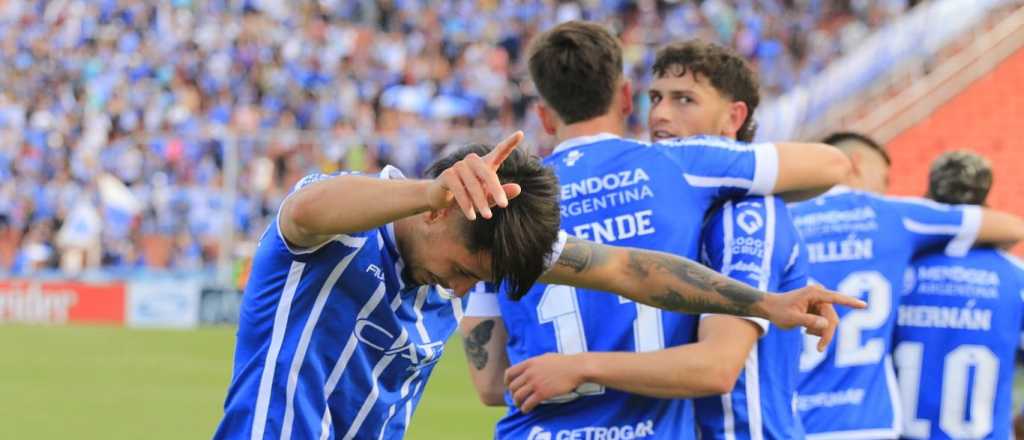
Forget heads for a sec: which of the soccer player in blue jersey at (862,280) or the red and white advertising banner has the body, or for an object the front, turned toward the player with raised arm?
the red and white advertising banner

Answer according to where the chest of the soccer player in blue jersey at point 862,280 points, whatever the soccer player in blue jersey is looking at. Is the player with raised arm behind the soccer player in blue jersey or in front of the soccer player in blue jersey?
behind

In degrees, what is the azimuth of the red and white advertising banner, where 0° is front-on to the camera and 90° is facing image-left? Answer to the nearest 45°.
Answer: approximately 0°

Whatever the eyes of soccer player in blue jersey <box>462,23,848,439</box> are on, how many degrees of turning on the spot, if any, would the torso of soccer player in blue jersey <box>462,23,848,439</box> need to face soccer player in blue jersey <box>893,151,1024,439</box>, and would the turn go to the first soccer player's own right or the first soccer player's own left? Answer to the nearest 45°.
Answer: approximately 45° to the first soccer player's own right

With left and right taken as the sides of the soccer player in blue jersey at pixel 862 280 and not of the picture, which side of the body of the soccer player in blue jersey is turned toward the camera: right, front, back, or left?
back

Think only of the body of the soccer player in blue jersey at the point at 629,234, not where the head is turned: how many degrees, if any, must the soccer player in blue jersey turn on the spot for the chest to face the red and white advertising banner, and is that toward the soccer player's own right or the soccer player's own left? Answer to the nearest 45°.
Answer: approximately 45° to the soccer player's own left

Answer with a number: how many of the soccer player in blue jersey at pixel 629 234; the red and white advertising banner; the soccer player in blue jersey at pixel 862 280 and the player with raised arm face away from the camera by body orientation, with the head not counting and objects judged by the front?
2

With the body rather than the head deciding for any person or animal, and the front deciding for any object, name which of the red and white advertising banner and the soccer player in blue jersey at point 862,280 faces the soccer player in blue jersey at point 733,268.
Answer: the red and white advertising banner

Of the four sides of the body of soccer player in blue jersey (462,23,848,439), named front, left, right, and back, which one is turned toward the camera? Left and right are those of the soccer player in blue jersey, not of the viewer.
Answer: back

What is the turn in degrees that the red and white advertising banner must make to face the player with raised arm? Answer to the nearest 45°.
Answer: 0° — it already faces them
